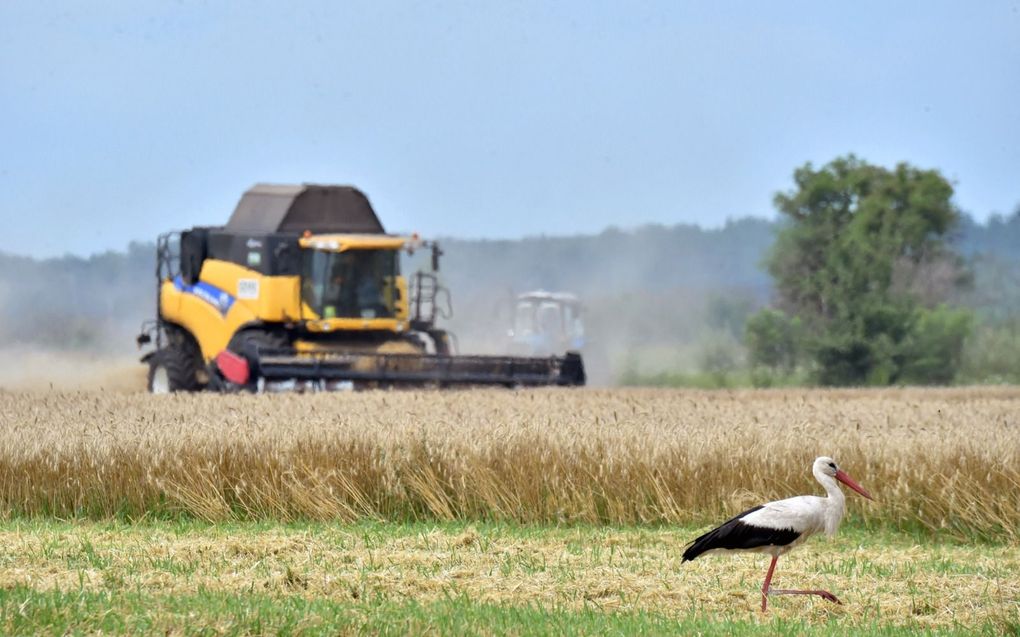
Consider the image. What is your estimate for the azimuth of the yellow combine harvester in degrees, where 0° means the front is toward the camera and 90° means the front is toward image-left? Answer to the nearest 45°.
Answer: approximately 315°

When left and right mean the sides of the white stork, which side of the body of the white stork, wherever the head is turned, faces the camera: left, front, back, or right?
right

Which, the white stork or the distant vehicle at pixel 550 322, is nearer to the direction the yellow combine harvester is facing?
the white stork

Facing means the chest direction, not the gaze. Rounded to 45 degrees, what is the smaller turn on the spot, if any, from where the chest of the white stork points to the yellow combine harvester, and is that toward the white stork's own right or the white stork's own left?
approximately 135° to the white stork's own left

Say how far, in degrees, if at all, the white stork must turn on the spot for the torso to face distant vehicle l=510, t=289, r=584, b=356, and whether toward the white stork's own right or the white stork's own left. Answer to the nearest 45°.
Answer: approximately 90° to the white stork's own left
